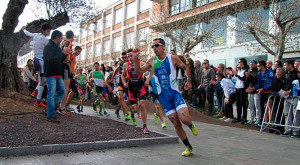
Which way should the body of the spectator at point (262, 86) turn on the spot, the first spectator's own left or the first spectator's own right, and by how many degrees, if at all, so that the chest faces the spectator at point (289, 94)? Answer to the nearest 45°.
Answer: approximately 90° to the first spectator's own left

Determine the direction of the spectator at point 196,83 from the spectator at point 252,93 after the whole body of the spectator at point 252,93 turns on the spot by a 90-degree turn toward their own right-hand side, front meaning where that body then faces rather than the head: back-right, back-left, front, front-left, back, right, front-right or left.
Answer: front

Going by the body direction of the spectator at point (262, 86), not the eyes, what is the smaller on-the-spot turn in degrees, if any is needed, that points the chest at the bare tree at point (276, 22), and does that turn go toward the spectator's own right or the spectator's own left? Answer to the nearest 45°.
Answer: approximately 135° to the spectator's own right

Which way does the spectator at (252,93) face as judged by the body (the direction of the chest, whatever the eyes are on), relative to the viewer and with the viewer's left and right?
facing the viewer and to the left of the viewer

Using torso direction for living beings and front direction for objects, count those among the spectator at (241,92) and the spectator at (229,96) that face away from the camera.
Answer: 0

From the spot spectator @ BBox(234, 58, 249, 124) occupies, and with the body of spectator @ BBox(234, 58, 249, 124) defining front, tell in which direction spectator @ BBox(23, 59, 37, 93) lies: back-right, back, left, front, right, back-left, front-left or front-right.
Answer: front-right

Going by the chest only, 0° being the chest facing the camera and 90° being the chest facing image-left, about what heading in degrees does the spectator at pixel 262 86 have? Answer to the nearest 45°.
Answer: approximately 45°

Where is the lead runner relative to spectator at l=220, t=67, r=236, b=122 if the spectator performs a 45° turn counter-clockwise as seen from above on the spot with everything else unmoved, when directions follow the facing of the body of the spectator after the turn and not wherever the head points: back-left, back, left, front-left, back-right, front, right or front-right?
front

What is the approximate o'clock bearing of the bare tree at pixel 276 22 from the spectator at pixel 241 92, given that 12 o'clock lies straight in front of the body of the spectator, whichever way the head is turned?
The bare tree is roughly at 5 o'clock from the spectator.

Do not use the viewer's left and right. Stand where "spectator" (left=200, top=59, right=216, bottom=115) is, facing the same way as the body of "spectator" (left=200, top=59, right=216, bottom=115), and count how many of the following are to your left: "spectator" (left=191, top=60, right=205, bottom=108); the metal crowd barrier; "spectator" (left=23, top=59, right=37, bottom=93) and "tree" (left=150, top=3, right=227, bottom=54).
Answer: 1
